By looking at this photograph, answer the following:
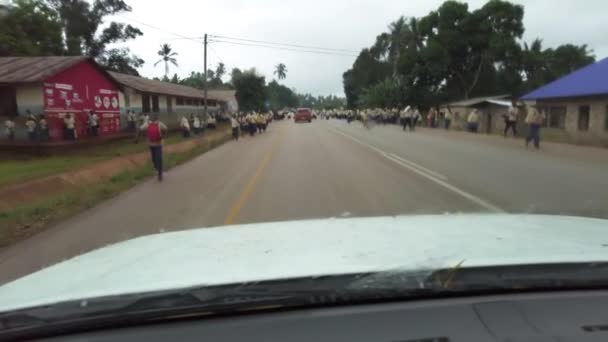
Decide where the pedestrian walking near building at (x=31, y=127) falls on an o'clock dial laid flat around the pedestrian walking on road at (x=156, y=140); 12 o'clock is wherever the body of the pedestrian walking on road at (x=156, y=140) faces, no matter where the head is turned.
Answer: the pedestrian walking near building at (x=31, y=127) is roughly at 11 o'clock from the pedestrian walking on road at (x=156, y=140).

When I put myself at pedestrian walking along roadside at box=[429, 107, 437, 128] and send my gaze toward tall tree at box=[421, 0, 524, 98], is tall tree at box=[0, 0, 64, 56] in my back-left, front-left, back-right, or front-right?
back-left

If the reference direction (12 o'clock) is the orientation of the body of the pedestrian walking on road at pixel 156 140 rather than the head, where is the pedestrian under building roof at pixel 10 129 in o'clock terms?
the pedestrian under building roof at pixel 10 129 is roughly at 11 o'clock from the pedestrian walking on road at pixel 156 140.

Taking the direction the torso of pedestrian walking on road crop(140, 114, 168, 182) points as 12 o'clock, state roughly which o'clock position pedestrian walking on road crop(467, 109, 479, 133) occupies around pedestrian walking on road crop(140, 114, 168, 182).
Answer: pedestrian walking on road crop(467, 109, 479, 133) is roughly at 2 o'clock from pedestrian walking on road crop(140, 114, 168, 182).

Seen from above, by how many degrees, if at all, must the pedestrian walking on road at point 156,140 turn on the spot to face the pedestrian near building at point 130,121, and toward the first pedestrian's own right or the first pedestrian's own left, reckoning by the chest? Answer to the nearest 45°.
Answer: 0° — they already face them

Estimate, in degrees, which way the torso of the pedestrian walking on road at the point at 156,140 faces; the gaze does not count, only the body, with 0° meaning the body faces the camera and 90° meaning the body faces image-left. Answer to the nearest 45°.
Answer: approximately 180°

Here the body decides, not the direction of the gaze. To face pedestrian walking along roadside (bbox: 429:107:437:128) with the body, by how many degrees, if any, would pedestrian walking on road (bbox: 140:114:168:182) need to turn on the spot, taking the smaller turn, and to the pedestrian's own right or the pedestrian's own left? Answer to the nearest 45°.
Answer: approximately 45° to the pedestrian's own right

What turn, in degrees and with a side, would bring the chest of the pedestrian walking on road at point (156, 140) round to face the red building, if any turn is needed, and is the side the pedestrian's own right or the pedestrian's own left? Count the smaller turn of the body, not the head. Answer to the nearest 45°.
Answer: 0° — they already face it

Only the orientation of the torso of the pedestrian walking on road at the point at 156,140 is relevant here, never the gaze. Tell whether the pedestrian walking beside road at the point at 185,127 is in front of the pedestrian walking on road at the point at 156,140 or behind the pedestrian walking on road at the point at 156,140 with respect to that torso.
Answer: in front

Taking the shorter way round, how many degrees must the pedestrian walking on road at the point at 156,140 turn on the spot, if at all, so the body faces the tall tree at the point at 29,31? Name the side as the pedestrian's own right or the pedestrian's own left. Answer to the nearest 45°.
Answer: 0° — they already face it

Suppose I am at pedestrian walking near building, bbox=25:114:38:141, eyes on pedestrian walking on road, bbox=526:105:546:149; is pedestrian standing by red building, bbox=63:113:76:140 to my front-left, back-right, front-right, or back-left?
front-left

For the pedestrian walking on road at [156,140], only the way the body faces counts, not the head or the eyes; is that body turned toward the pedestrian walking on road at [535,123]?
no

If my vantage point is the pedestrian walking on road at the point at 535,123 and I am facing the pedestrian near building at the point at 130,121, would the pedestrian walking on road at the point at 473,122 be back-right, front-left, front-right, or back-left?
front-right
